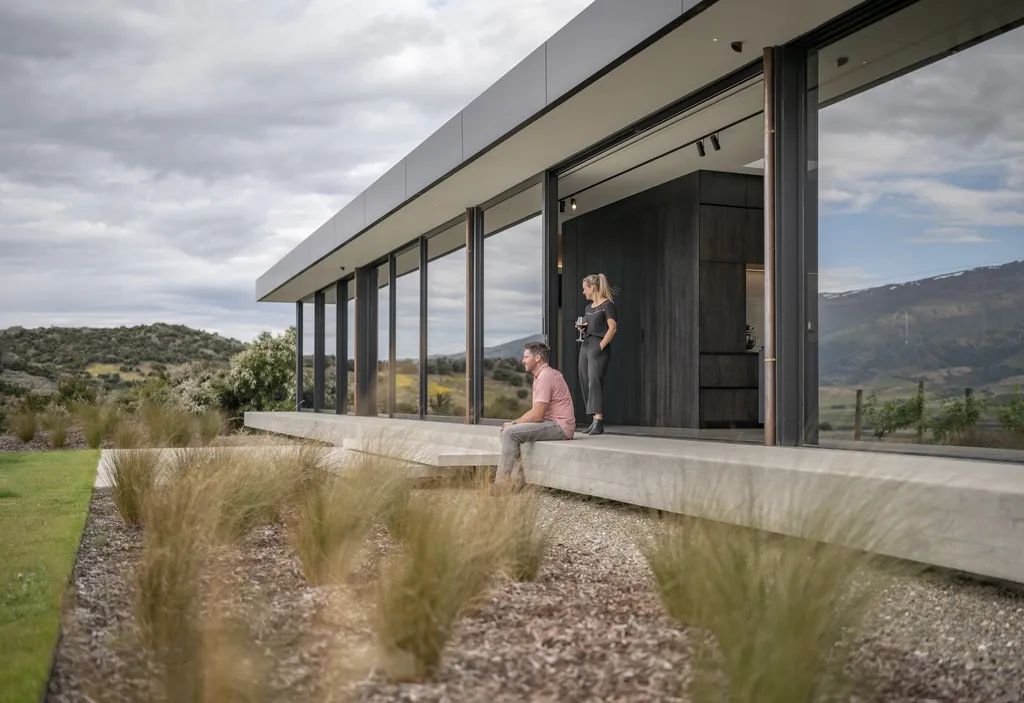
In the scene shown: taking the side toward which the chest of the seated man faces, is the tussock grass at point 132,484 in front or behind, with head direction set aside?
in front

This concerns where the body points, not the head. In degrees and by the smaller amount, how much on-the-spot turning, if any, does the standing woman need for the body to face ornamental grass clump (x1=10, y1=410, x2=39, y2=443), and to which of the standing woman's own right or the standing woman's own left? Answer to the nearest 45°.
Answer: approximately 90° to the standing woman's own right

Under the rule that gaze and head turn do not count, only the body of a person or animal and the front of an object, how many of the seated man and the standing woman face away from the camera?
0

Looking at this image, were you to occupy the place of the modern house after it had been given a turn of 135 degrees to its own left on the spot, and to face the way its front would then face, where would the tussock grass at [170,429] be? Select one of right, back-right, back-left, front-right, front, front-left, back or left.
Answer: back-left

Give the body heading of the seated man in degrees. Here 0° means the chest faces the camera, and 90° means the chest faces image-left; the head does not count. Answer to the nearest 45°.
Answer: approximately 90°

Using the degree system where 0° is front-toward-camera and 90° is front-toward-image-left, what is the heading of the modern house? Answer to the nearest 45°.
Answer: approximately 45°

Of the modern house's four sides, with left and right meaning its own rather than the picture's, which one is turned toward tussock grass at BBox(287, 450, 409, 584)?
front

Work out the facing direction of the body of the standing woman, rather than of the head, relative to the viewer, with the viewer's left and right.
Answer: facing the viewer and to the left of the viewer

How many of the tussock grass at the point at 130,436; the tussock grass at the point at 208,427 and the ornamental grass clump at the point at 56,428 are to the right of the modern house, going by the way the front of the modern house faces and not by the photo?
3

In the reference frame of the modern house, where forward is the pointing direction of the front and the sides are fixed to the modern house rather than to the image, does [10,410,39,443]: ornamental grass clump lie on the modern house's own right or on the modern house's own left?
on the modern house's own right

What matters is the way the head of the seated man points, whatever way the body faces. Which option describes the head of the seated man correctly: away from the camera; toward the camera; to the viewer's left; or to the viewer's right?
to the viewer's left

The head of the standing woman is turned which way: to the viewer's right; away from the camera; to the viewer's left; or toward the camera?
to the viewer's left
